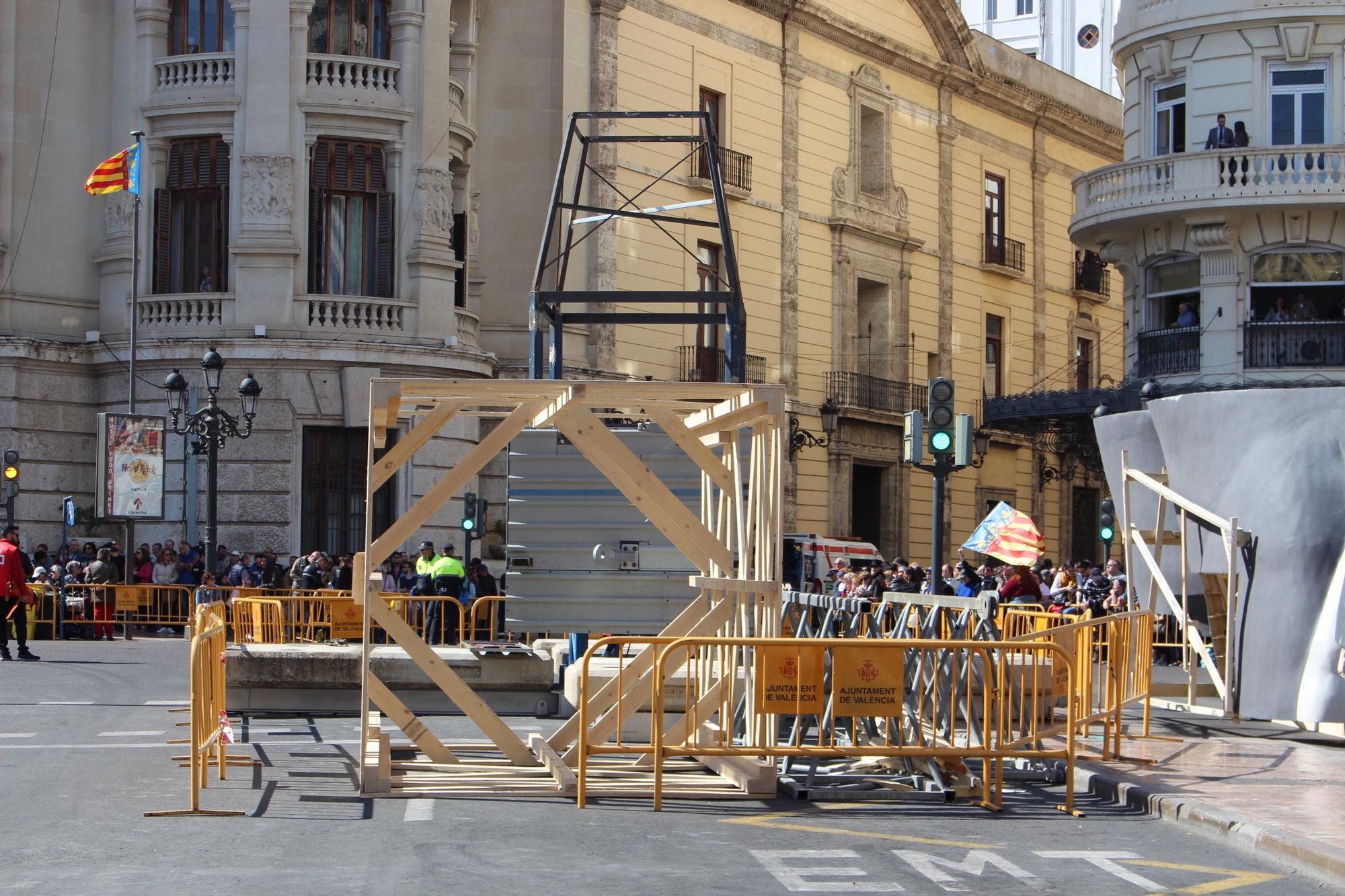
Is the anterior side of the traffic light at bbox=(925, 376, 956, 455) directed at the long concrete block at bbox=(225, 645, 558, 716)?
no

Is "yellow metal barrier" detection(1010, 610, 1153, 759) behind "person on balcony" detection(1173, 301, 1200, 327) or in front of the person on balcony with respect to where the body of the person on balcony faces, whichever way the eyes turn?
in front

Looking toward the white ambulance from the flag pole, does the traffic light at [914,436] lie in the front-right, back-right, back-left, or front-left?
front-right

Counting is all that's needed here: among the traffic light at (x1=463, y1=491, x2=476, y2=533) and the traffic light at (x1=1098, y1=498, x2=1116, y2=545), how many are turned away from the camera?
0

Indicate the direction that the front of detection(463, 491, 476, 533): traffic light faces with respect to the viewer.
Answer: facing the viewer

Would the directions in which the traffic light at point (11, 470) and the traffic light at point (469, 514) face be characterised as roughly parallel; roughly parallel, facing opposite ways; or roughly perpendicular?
roughly parallel

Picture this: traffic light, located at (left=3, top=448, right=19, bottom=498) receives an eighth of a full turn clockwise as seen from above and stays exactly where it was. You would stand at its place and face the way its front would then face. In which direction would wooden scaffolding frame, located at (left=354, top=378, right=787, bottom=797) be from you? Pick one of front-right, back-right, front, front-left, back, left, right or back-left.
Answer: front-left

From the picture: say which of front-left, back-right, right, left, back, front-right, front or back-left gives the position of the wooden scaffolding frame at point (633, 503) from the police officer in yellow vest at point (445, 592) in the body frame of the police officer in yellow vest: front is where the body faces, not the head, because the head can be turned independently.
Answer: back

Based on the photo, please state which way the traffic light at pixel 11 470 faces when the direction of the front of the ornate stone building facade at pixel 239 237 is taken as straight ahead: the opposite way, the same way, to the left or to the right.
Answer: the same way

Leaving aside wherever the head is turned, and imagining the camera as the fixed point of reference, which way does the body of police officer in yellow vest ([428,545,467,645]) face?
away from the camera

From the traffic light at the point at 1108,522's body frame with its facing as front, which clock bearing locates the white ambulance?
The white ambulance is roughly at 4 o'clock from the traffic light.

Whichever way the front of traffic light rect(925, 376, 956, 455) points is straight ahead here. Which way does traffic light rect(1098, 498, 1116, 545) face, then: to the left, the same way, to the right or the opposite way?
the same way

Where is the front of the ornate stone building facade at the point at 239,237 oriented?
toward the camera

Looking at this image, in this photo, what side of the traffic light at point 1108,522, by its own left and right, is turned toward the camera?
front

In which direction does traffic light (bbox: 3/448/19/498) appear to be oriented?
toward the camera

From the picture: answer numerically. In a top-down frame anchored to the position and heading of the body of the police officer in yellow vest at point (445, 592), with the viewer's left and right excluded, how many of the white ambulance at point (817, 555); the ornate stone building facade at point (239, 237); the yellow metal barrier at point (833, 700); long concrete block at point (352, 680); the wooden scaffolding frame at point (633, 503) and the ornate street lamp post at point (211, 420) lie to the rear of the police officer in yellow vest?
3

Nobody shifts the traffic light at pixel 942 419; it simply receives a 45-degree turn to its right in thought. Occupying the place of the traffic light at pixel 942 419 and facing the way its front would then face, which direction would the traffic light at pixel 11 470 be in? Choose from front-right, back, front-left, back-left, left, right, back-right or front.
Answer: right

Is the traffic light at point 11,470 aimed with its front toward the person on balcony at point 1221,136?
no

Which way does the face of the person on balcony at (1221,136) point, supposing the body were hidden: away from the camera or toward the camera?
toward the camera
